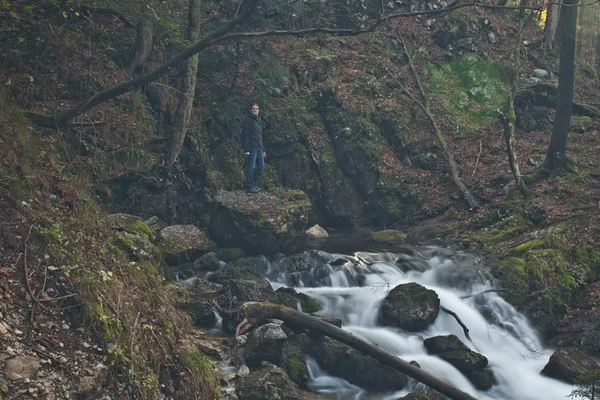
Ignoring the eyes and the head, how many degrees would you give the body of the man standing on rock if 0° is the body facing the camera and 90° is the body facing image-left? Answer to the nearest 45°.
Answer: approximately 315°

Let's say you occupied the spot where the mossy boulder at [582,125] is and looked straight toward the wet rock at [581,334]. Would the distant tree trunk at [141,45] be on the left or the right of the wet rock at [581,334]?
right

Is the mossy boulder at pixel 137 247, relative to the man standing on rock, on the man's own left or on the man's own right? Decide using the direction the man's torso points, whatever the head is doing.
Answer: on the man's own right

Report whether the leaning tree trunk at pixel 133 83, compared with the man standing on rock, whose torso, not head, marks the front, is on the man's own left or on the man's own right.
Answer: on the man's own right

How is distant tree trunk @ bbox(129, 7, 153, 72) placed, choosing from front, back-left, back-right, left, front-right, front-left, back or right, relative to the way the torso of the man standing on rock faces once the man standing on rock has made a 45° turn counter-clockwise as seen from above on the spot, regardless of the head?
back
